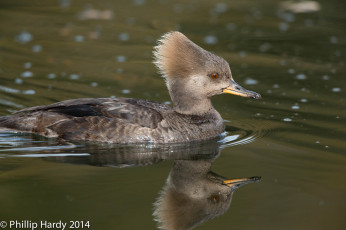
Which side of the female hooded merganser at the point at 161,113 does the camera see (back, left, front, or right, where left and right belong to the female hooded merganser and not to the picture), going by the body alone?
right
